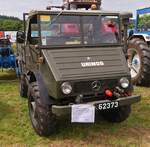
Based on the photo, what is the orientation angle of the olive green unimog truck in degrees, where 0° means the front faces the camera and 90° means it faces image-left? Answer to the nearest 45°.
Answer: approximately 315°

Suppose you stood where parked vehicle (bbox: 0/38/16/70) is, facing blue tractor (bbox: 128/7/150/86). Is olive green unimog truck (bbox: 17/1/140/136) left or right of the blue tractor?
right

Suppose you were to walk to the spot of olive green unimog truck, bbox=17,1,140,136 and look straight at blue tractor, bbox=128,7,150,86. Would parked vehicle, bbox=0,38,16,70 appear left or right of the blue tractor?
left

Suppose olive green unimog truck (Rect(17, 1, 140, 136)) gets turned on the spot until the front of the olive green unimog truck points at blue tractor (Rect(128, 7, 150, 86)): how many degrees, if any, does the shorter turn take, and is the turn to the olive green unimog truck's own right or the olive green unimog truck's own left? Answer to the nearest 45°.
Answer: approximately 90° to the olive green unimog truck's own left
